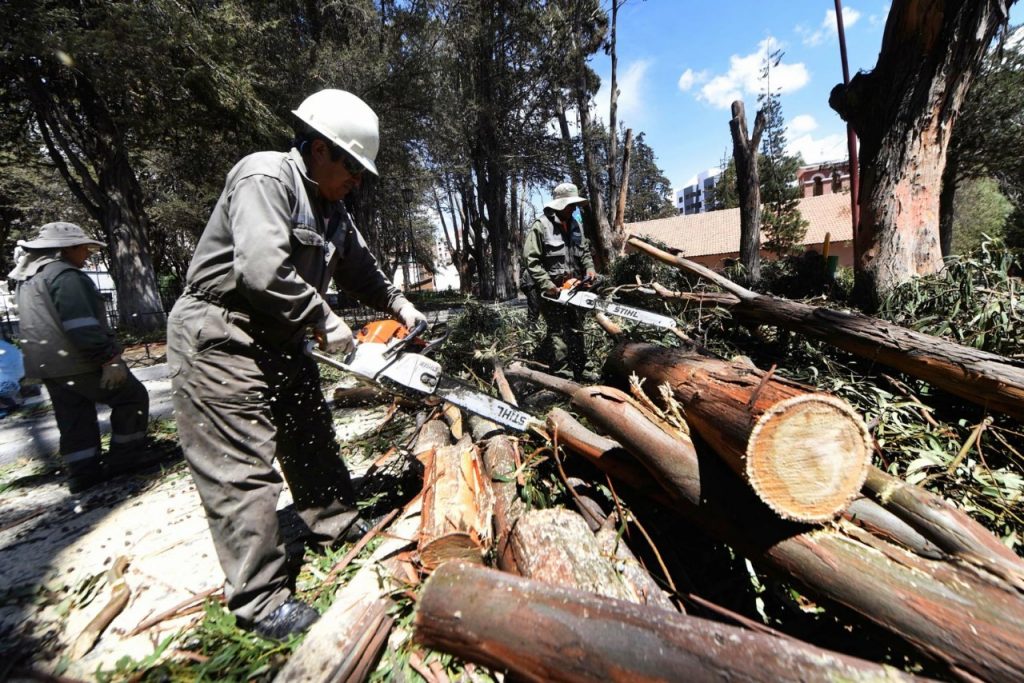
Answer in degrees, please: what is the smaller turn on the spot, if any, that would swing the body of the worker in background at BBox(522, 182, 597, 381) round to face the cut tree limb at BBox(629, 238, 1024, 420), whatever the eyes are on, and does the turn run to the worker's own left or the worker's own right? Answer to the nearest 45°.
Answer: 0° — they already face it

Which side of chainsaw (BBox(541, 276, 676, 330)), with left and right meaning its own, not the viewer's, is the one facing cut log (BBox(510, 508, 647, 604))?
right

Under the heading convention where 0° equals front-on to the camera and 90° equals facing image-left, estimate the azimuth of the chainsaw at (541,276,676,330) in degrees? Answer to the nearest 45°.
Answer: approximately 270°

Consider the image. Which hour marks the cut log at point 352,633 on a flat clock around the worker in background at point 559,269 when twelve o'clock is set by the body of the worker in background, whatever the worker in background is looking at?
The cut log is roughly at 2 o'clock from the worker in background.

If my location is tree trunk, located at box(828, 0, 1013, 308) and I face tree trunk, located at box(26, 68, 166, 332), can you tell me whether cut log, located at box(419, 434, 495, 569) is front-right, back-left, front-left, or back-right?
front-left

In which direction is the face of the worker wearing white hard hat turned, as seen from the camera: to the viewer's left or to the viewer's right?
to the viewer's right

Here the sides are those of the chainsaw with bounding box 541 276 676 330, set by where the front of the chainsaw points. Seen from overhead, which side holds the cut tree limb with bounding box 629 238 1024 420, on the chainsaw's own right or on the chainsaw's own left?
on the chainsaw's own right

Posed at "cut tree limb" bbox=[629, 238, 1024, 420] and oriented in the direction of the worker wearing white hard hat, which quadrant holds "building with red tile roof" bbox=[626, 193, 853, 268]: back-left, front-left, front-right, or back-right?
back-right

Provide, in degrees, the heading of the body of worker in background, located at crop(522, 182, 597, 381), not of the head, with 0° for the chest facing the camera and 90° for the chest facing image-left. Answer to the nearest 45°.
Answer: approximately 315°

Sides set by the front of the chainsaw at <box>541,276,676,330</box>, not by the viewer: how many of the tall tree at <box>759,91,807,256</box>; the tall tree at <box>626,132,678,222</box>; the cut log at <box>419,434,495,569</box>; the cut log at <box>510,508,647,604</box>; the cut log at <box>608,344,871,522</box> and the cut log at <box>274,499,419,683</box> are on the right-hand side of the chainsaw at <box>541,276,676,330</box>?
4

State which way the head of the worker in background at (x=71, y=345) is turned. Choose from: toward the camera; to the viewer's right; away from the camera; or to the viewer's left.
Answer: to the viewer's right

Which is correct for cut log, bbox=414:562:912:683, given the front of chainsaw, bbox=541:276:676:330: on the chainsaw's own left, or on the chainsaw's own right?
on the chainsaw's own right

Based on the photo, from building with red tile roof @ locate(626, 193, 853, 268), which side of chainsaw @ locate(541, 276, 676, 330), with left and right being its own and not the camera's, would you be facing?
left

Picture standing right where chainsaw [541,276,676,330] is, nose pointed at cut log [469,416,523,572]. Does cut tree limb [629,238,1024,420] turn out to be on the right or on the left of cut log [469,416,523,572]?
left
